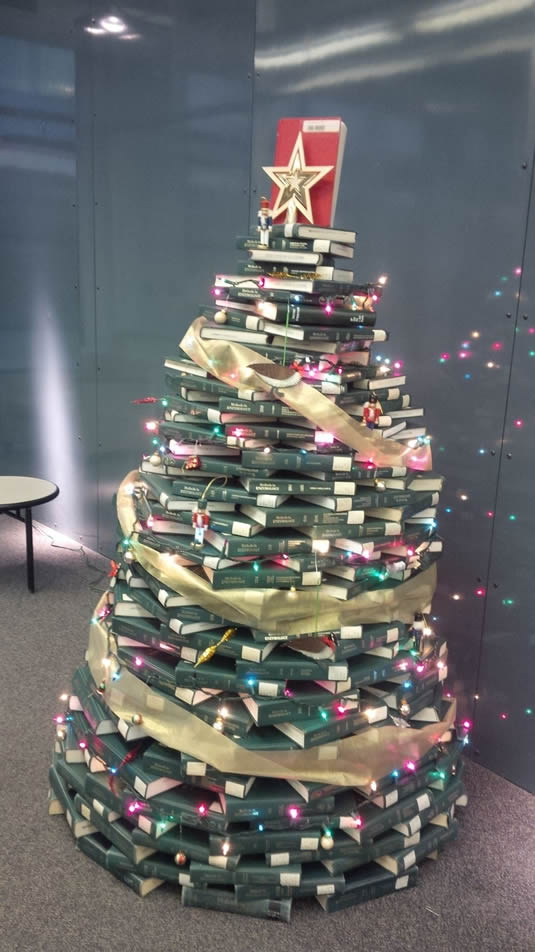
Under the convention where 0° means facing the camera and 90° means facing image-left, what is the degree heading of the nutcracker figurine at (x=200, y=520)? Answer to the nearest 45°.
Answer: approximately 0°

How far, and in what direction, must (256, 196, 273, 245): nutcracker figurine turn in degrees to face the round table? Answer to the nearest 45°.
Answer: approximately 135° to its right

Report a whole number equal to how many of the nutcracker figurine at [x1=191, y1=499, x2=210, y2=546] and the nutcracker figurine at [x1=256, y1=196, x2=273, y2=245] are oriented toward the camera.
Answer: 2
